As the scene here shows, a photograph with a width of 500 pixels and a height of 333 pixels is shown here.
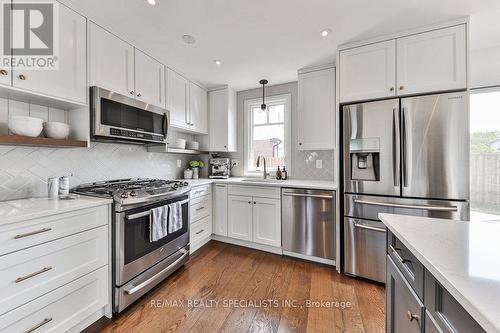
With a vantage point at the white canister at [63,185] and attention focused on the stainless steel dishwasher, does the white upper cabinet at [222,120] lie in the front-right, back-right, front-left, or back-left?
front-left

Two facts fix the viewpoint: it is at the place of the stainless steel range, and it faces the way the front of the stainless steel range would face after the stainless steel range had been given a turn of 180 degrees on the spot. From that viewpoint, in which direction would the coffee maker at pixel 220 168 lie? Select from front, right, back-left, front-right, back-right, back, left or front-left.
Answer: right

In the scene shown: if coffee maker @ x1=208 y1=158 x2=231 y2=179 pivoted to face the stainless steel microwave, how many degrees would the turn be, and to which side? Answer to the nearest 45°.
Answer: approximately 45° to its right

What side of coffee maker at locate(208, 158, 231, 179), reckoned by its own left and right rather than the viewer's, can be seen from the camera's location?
front

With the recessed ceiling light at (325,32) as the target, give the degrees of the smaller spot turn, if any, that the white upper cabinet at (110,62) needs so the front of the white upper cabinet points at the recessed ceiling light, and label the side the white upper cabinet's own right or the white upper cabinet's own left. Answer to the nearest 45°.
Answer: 0° — it already faces it

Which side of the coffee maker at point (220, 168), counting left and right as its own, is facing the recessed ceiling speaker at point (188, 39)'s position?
front

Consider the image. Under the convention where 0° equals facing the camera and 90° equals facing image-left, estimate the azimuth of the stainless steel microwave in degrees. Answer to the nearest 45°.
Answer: approximately 315°

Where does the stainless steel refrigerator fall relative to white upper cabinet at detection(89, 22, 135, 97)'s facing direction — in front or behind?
in front

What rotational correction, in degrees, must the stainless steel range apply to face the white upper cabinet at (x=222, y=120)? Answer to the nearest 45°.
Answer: approximately 90° to its left

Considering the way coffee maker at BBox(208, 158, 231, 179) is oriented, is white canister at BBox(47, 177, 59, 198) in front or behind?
in front

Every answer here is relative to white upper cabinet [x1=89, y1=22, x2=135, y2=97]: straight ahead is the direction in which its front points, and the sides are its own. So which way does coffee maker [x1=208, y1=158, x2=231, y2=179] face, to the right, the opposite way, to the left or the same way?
to the right

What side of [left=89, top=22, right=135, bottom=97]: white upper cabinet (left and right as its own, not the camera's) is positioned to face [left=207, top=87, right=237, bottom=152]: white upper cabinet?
left

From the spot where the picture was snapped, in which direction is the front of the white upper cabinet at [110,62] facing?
facing the viewer and to the right of the viewer
